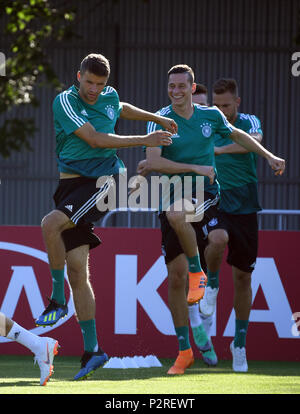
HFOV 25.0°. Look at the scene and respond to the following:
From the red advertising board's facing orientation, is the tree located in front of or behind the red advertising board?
behind

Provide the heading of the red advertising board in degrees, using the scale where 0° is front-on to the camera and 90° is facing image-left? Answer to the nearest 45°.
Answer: approximately 0°
